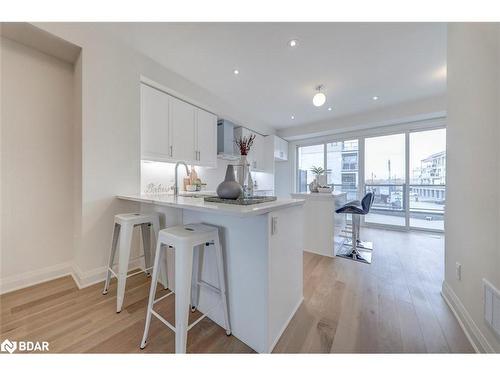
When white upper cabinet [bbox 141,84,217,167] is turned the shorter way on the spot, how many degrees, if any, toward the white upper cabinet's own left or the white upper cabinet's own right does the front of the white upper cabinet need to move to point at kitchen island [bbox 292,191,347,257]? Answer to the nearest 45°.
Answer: approximately 45° to the white upper cabinet's own left

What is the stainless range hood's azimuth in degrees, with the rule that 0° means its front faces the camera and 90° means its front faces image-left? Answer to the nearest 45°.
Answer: approximately 315°

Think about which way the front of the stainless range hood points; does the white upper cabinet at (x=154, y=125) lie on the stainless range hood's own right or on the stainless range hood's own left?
on the stainless range hood's own right

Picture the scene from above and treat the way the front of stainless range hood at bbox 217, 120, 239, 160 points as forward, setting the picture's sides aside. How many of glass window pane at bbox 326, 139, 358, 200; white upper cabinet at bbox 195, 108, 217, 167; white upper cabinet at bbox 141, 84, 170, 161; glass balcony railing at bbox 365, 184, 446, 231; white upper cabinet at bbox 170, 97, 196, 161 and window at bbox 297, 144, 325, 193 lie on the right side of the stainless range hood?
3

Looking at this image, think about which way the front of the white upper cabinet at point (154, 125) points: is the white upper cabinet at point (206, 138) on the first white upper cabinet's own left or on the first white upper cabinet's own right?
on the first white upper cabinet's own left

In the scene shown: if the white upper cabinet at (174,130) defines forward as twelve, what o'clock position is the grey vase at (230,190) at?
The grey vase is roughly at 1 o'clock from the white upper cabinet.

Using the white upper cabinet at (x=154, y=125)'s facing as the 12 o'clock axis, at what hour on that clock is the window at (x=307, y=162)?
The window is roughly at 10 o'clock from the white upper cabinet.
